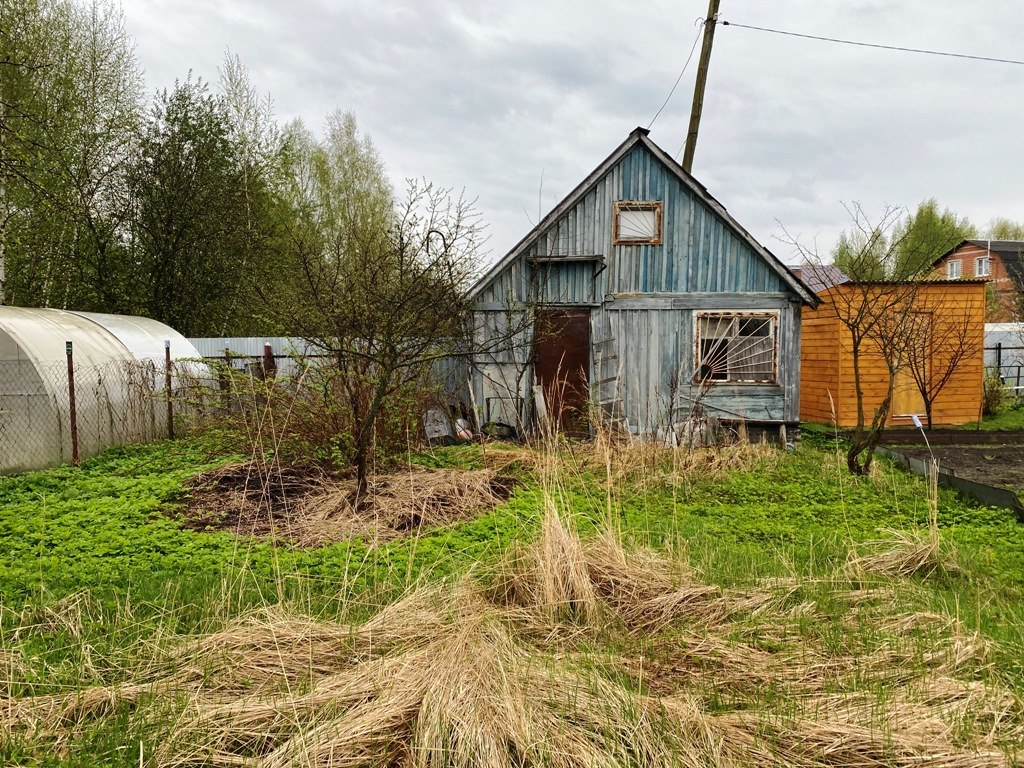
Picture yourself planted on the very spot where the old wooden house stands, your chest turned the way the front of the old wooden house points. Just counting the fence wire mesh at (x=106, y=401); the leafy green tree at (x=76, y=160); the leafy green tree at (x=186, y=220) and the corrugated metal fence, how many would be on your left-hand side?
0

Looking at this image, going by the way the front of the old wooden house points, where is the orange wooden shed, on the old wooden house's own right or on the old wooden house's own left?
on the old wooden house's own left

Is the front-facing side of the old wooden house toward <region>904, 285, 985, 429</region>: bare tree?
no

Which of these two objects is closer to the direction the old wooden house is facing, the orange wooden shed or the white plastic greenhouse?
the white plastic greenhouse

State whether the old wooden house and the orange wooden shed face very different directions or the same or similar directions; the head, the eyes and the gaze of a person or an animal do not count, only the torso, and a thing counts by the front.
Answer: same or similar directions

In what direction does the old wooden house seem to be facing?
toward the camera

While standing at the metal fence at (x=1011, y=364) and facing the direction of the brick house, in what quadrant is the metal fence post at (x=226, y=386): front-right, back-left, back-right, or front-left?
back-left

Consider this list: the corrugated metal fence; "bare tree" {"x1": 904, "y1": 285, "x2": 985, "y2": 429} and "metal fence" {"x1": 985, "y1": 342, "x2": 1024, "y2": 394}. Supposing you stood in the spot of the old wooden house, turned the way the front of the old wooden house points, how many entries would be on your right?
1

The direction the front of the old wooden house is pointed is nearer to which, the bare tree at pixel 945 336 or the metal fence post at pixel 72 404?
the metal fence post

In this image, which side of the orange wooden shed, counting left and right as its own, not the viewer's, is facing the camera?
front

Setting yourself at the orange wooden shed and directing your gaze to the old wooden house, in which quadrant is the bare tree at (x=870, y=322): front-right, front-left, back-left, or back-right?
front-left

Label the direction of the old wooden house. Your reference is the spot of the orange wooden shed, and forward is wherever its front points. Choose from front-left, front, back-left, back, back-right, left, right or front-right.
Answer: front-right

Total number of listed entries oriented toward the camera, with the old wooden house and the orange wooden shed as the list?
2

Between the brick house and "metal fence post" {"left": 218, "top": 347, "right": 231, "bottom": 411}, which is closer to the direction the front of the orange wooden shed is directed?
the metal fence post

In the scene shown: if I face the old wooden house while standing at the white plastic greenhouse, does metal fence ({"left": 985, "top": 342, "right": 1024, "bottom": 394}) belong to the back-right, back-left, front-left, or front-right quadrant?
front-left

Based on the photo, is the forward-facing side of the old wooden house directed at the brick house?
no

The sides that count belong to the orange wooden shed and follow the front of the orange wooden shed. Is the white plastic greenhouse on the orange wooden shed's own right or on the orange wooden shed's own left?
on the orange wooden shed's own right
